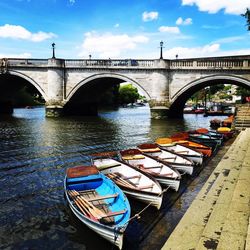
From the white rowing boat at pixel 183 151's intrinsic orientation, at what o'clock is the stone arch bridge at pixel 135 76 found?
The stone arch bridge is roughly at 7 o'clock from the white rowing boat.

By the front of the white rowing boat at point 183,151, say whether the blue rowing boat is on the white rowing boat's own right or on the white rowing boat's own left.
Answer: on the white rowing boat's own right

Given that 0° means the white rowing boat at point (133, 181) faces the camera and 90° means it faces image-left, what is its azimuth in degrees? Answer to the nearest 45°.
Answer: approximately 315°

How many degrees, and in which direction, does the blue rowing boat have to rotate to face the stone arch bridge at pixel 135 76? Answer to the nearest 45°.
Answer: approximately 135° to its left

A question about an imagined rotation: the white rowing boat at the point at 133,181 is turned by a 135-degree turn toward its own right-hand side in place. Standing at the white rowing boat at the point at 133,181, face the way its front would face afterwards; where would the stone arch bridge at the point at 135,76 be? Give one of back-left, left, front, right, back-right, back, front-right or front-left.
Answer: right

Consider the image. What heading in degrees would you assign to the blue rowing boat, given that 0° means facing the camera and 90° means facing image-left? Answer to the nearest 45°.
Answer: approximately 315°

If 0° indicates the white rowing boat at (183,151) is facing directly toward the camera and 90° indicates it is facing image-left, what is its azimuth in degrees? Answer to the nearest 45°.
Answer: approximately 315°

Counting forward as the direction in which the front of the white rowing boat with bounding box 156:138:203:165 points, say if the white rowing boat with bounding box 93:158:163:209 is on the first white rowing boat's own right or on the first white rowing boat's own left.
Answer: on the first white rowing boat's own right

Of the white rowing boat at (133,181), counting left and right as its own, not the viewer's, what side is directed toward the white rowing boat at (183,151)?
left
